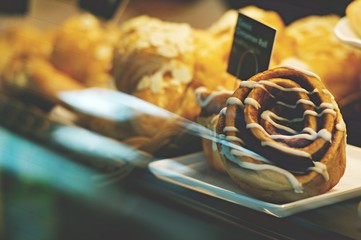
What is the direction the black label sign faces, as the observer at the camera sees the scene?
facing the viewer and to the left of the viewer

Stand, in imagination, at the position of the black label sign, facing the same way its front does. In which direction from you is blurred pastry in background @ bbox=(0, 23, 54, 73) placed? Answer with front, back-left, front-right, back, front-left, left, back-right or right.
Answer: right

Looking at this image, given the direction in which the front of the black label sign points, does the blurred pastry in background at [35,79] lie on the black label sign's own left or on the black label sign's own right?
on the black label sign's own right

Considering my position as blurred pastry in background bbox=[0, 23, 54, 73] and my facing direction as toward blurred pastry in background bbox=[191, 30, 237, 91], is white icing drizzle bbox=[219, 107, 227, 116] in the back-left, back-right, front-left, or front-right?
front-right

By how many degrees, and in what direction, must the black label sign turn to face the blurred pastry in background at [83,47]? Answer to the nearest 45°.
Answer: approximately 90° to its right

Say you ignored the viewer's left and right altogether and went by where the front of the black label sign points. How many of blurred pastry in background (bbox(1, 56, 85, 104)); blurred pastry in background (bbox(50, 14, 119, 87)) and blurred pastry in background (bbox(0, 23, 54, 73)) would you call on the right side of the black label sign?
3
